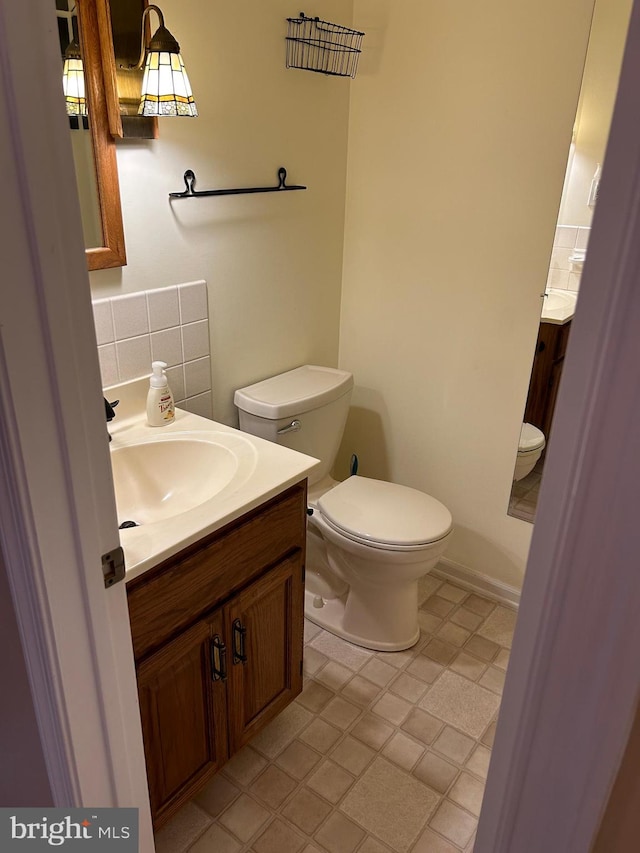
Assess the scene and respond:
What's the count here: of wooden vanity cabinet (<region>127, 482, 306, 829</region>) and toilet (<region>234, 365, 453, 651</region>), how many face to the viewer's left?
0

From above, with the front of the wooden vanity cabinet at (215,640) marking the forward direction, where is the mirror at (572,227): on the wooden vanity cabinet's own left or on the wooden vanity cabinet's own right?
on the wooden vanity cabinet's own left

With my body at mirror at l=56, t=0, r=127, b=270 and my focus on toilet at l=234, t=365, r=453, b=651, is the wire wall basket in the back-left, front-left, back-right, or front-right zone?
front-left

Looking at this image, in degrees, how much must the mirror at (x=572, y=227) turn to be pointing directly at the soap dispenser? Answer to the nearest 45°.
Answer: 0° — it already faces it

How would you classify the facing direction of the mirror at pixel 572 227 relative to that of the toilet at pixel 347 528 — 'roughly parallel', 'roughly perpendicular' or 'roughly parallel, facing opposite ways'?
roughly perpendicular

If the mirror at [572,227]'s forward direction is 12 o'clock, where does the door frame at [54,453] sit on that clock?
The door frame is roughly at 11 o'clock from the mirror.

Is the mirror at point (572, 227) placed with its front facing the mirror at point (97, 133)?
yes

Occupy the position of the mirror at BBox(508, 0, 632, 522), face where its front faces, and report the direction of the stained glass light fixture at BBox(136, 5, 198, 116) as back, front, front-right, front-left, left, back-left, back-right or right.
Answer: front

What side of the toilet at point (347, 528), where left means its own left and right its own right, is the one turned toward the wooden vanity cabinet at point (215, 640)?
right

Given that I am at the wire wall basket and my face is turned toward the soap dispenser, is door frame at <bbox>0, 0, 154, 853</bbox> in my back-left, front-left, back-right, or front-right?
front-left

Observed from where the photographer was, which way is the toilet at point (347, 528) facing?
facing the viewer and to the right of the viewer

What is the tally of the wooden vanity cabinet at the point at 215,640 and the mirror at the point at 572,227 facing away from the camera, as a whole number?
0

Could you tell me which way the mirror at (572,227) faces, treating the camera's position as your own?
facing the viewer and to the left of the viewer
